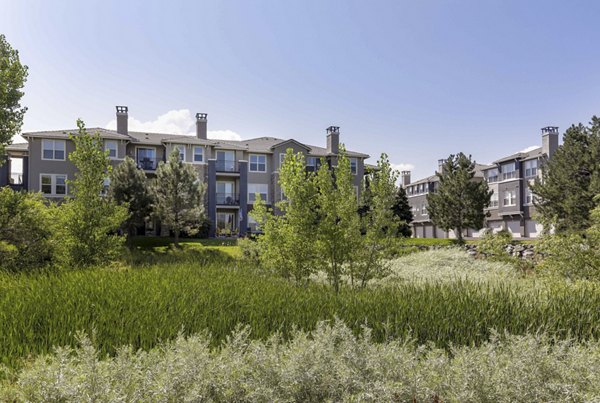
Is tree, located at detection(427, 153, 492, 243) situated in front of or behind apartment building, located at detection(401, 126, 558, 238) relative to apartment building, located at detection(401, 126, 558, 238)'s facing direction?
in front

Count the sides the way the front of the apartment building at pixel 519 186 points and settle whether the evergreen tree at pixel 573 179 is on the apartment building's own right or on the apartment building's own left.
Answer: on the apartment building's own left

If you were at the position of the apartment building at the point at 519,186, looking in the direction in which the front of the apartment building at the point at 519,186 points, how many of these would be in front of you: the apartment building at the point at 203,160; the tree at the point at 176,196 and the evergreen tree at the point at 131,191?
3

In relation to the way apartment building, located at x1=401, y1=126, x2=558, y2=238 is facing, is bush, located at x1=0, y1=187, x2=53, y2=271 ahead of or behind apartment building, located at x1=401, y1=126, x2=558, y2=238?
ahead

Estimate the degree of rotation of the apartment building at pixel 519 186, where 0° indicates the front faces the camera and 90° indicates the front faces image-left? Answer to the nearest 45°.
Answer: approximately 45°
